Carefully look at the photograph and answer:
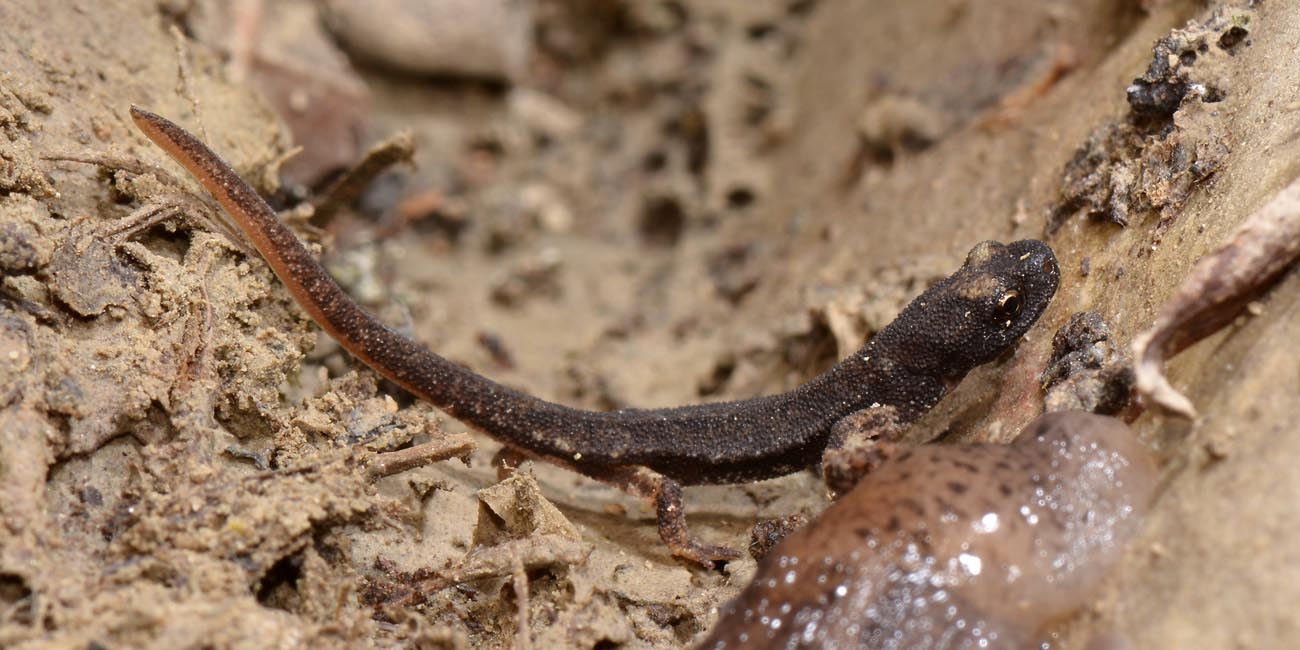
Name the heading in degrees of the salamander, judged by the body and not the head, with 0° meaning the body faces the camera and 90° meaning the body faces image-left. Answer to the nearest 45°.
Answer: approximately 270°
